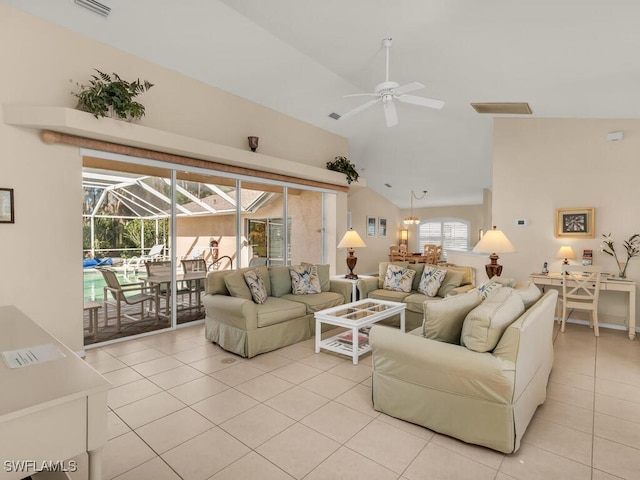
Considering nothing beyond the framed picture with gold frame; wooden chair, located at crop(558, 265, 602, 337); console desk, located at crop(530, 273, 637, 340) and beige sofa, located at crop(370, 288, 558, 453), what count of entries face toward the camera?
2

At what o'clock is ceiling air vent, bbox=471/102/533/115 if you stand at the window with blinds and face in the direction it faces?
The ceiling air vent is roughly at 12 o'clock from the window with blinds.

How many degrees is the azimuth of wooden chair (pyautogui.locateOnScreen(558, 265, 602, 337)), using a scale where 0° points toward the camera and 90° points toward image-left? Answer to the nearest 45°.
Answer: approximately 180°

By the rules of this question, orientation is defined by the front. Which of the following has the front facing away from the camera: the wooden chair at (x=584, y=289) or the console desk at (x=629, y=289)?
the wooden chair

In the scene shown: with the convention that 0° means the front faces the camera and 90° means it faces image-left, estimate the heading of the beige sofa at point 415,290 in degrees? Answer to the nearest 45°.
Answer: approximately 45°

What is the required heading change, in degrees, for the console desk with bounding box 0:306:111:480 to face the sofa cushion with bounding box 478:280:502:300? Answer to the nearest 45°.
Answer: approximately 45° to its left

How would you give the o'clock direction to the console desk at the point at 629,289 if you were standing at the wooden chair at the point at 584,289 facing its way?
The console desk is roughly at 2 o'clock from the wooden chair.

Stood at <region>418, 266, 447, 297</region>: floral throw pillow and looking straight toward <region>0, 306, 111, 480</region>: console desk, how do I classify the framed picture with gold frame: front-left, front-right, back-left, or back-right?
back-left

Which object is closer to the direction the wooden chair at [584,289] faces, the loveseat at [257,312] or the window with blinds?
the window with blinds

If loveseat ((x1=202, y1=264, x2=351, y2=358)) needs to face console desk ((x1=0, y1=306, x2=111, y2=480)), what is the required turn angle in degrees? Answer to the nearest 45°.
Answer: approximately 45° to its right
